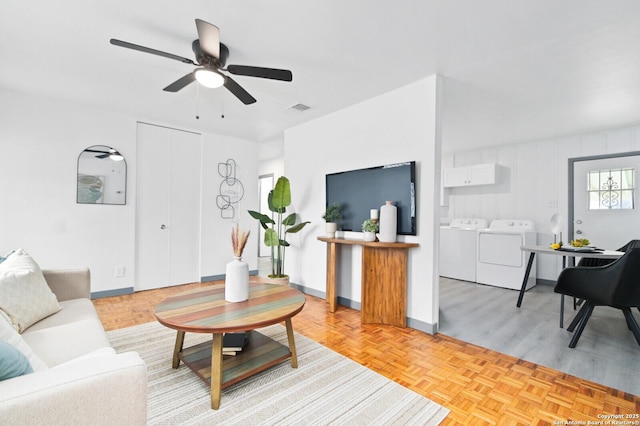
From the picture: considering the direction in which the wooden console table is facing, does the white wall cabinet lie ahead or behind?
behind

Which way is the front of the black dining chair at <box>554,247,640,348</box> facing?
to the viewer's left

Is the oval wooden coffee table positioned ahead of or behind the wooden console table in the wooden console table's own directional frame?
ahead

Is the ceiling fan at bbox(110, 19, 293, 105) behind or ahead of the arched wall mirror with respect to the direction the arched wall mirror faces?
ahead

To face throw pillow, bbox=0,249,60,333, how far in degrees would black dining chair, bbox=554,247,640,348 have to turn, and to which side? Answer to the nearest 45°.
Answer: approximately 45° to its left

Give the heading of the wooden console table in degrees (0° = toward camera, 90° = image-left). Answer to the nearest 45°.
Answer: approximately 45°

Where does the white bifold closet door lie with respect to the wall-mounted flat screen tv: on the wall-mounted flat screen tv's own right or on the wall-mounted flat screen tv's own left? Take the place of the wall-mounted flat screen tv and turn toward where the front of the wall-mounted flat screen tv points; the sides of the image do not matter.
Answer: on the wall-mounted flat screen tv's own right

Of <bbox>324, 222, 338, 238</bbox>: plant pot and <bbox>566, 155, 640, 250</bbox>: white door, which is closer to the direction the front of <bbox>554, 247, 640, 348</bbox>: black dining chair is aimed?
the plant pot

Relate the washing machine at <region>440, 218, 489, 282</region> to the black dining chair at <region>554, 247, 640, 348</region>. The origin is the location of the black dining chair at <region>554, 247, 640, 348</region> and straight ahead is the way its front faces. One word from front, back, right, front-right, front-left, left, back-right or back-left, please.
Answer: front-right

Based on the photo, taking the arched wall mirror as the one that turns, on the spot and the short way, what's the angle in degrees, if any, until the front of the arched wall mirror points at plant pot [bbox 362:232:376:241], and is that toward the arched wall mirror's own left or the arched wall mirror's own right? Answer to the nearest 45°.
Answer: approximately 45° to the arched wall mirror's own left

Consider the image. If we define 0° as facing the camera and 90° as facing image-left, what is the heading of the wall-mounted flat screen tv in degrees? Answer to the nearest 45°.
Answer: approximately 45°

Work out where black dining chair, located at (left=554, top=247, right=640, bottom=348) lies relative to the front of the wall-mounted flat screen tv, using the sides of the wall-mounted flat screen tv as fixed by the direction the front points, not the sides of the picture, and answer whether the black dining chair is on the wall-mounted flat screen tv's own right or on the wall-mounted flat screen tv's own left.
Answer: on the wall-mounted flat screen tv's own left
